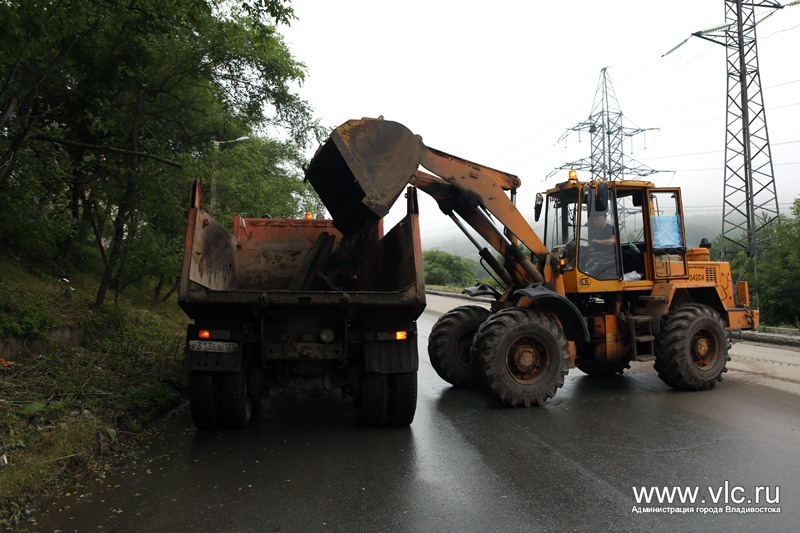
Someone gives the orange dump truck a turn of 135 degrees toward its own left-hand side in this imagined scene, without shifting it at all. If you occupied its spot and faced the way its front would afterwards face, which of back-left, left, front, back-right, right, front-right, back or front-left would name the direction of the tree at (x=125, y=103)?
right

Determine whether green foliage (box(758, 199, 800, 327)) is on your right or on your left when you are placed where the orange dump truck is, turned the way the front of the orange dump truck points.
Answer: on your right

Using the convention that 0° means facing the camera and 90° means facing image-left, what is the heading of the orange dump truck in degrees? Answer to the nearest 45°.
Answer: approximately 180°
